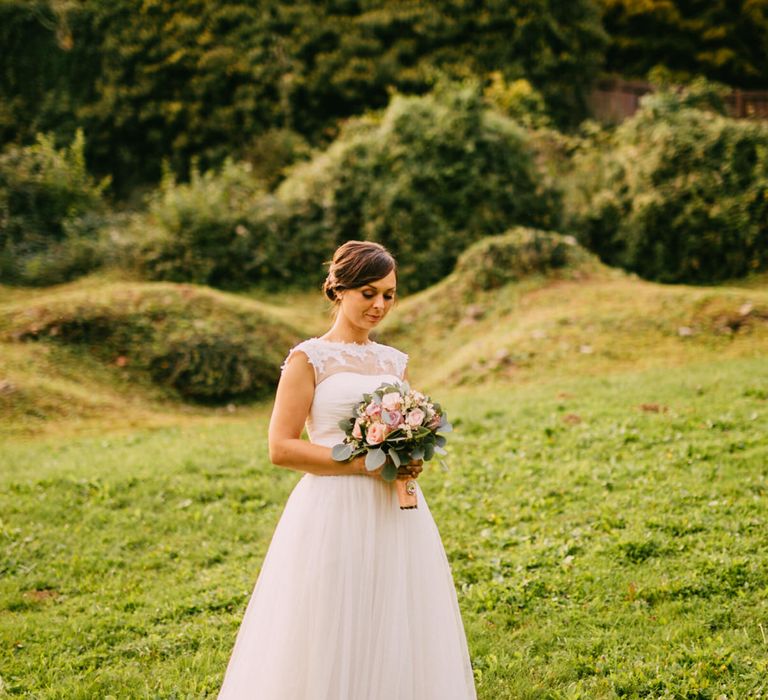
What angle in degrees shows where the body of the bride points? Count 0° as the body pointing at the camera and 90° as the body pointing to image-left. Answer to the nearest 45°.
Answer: approximately 315°

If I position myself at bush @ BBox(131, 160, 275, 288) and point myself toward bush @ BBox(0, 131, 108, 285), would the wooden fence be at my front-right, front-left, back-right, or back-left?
back-right

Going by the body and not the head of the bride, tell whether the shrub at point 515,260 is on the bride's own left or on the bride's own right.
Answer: on the bride's own left

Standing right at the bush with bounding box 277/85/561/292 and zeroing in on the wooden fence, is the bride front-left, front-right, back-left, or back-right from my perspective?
back-right

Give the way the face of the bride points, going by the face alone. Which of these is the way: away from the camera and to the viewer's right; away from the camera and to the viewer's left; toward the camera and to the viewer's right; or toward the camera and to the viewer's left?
toward the camera and to the viewer's right

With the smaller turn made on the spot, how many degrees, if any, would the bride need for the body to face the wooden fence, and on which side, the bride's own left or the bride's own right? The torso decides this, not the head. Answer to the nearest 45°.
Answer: approximately 135° to the bride's own left

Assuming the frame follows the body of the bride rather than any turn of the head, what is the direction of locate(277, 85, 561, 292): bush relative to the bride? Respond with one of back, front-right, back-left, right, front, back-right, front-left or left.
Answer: back-left
